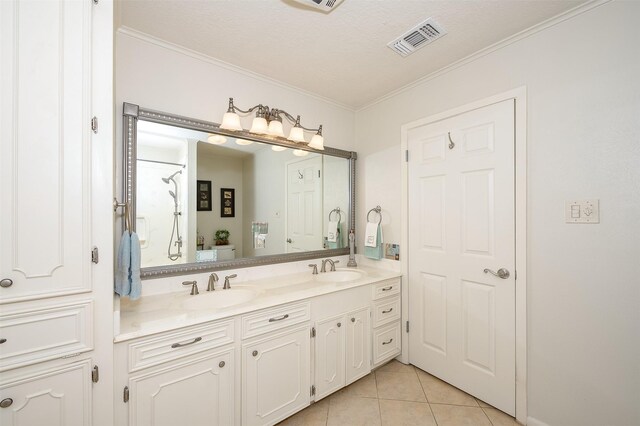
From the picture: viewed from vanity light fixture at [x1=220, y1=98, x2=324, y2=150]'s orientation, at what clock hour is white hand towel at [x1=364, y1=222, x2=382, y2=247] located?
The white hand towel is roughly at 10 o'clock from the vanity light fixture.

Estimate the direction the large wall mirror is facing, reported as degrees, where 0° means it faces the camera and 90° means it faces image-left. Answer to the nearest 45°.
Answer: approximately 315°

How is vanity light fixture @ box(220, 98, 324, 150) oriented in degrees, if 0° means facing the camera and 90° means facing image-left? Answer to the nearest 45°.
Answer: approximately 315°

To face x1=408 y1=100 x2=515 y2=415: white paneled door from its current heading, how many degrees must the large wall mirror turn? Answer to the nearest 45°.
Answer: approximately 45° to its left

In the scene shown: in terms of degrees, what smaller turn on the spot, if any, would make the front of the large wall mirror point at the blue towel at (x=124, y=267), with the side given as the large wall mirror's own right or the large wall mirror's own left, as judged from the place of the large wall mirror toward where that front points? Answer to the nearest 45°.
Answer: approximately 90° to the large wall mirror's own right

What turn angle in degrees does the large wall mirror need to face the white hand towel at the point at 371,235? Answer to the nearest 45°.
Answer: approximately 45° to its left
